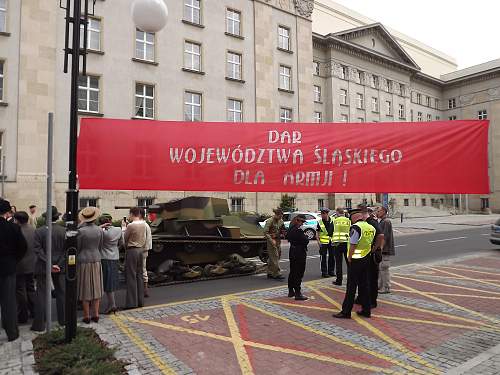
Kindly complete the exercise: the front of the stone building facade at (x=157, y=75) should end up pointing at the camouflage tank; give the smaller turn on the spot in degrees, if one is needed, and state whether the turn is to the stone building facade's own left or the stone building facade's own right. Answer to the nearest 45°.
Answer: approximately 45° to the stone building facade's own right

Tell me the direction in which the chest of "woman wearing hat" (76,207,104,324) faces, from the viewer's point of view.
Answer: away from the camera

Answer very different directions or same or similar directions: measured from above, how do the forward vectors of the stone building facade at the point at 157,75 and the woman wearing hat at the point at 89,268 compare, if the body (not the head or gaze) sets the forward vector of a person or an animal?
very different directions

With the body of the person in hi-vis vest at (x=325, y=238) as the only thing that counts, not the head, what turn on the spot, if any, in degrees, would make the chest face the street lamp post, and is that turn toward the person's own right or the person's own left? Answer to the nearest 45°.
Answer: approximately 45° to the person's own right

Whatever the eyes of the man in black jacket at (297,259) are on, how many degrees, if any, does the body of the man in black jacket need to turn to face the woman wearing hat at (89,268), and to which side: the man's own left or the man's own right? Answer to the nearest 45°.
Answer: approximately 90° to the man's own right

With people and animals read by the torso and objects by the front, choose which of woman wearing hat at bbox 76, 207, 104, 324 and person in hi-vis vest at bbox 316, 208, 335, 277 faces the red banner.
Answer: the person in hi-vis vest

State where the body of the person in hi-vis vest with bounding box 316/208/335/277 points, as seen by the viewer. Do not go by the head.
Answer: toward the camera

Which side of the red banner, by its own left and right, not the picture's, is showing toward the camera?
front
